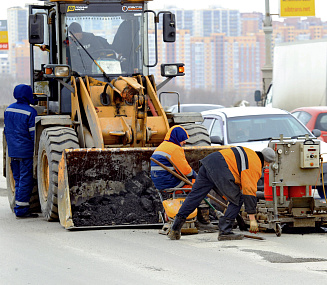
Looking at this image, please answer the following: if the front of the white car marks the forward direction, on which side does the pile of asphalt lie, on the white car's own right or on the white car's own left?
on the white car's own right

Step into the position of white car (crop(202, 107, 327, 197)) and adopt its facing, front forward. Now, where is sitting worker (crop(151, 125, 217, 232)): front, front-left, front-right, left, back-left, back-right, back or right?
front-right

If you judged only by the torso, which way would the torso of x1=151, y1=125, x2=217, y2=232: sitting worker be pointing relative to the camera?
to the viewer's right

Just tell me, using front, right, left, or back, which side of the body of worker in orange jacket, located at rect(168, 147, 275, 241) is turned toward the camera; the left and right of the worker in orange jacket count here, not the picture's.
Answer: right

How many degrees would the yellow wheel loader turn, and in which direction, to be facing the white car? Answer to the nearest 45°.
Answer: approximately 135° to its left

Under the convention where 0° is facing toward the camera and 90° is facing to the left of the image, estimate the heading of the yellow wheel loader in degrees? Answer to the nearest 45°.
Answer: approximately 0°

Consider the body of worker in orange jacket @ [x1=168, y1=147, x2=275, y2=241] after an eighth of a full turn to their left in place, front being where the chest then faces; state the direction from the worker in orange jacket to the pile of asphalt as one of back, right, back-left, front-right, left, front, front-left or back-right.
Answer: left
